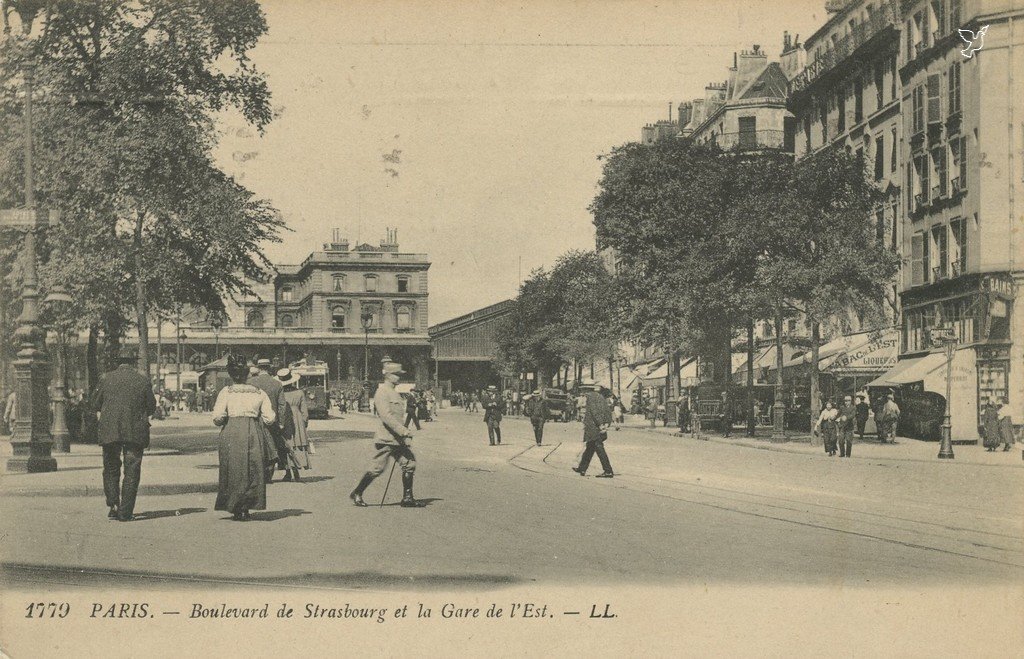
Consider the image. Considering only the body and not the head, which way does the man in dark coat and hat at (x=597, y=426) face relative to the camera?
to the viewer's left

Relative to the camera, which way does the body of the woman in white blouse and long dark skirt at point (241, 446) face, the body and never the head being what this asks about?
away from the camera

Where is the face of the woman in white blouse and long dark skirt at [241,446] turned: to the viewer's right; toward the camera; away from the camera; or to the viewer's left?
away from the camera

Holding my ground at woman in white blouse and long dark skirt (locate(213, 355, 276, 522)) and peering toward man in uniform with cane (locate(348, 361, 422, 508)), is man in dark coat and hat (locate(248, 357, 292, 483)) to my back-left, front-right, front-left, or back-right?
front-left

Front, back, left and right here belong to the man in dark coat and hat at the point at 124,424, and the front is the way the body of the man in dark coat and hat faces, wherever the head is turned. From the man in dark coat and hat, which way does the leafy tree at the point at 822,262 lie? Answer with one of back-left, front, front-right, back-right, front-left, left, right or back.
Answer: front-right

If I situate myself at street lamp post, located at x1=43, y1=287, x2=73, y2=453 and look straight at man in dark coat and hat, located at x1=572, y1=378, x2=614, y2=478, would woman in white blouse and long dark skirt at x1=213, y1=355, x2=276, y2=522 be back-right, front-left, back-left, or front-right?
front-right

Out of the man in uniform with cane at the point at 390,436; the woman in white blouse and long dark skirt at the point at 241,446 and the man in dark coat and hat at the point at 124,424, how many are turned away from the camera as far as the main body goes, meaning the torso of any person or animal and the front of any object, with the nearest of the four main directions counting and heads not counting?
2

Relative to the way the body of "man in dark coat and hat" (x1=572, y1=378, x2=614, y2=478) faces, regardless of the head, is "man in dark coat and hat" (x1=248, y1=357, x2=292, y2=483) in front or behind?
in front

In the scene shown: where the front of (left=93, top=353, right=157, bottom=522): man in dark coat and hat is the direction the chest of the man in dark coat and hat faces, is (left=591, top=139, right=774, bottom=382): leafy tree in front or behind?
in front

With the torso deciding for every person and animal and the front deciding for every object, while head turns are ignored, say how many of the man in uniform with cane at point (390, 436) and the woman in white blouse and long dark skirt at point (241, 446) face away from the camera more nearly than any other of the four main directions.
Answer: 1

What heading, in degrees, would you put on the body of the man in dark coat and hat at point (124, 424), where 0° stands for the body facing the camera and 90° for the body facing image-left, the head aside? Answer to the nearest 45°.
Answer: approximately 180°

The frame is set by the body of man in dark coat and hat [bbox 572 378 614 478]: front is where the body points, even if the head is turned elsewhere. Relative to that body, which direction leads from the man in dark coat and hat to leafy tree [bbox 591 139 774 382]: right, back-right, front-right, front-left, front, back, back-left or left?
right
